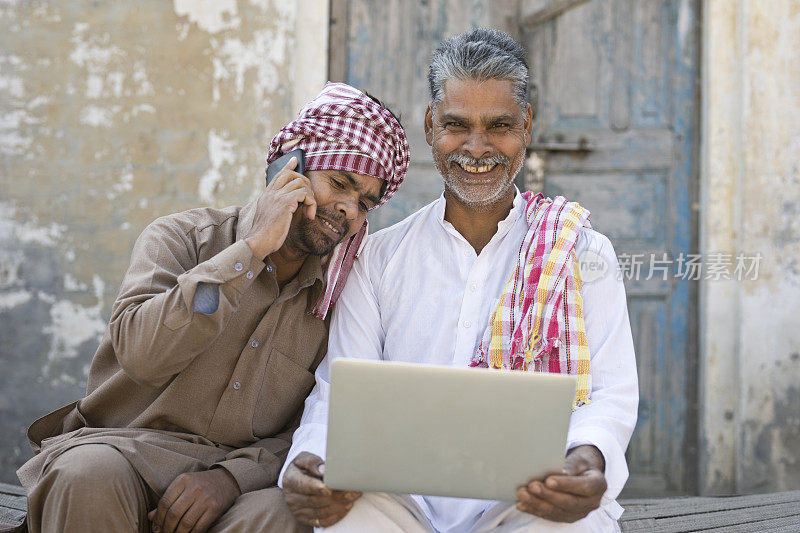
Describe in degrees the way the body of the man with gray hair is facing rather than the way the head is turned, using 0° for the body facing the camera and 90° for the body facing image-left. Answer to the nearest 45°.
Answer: approximately 0°

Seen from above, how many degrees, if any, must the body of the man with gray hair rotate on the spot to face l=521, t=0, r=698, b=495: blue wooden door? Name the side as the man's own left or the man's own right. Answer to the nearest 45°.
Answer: approximately 135° to the man's own left

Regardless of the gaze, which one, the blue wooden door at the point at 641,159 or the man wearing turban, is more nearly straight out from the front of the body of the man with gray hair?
the man wearing turban
